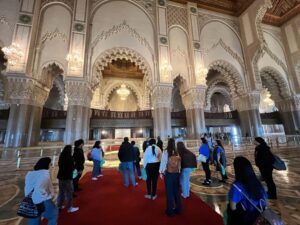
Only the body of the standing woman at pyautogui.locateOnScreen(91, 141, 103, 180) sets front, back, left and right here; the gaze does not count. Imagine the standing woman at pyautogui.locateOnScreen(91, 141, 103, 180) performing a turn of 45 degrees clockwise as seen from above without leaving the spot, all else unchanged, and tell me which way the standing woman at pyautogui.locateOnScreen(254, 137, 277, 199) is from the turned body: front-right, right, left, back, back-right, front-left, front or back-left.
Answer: front-right

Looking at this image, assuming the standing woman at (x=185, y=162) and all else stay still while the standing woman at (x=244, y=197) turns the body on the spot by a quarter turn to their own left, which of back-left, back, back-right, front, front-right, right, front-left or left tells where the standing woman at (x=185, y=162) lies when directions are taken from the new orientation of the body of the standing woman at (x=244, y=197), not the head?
right

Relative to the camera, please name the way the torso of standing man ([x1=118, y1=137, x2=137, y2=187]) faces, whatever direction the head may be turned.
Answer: away from the camera

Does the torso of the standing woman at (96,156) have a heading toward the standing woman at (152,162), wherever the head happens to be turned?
no

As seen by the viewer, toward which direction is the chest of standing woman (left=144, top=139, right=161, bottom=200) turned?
away from the camera

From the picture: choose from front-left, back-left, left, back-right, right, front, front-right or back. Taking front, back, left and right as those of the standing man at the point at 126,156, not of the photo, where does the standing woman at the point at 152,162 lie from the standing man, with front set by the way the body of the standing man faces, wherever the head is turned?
back-right

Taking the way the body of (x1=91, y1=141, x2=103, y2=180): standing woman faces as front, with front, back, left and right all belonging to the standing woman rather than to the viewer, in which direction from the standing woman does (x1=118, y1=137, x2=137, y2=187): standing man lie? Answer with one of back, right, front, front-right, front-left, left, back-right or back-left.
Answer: right

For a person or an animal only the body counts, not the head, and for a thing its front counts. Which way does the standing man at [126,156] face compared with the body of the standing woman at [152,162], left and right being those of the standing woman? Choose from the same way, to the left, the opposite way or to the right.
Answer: the same way

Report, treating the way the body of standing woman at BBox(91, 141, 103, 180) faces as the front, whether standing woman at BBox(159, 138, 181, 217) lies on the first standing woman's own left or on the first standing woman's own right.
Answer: on the first standing woman's own right

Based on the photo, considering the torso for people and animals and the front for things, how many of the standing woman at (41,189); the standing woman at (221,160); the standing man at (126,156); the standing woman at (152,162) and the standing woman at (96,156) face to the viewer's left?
1

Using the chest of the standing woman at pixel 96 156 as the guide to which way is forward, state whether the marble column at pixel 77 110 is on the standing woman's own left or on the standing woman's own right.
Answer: on the standing woman's own left

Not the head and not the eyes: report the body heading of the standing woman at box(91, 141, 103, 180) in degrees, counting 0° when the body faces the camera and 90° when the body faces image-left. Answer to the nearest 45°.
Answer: approximately 225°

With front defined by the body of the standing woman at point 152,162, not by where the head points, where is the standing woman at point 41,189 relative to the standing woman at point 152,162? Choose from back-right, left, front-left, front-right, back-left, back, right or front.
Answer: back-left

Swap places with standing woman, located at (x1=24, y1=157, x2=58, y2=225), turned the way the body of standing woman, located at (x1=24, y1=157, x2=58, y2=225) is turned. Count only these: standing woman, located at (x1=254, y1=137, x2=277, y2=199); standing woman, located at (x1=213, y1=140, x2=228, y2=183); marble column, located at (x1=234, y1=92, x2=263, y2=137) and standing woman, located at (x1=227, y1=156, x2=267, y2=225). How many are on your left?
0

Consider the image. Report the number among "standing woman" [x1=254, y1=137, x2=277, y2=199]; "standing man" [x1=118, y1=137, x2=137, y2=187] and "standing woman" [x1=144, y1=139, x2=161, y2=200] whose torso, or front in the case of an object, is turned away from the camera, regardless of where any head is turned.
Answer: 2

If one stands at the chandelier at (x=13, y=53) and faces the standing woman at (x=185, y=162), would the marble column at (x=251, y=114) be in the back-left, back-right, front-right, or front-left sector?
front-left

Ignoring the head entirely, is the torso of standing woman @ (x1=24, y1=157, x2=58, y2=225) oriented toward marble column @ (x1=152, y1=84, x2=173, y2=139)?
yes
